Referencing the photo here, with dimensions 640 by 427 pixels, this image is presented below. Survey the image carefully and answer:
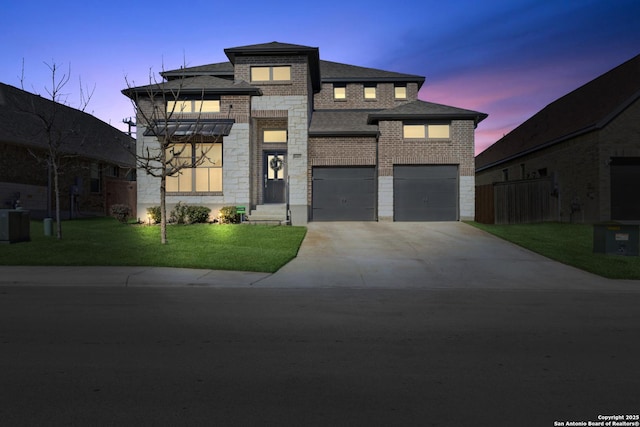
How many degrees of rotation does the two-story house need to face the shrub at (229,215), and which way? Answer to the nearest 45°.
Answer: approximately 45° to its right

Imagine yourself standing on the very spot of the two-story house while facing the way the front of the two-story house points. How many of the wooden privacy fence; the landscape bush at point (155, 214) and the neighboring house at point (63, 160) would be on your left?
1

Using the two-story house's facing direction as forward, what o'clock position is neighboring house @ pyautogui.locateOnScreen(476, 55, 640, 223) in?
The neighboring house is roughly at 9 o'clock from the two-story house.

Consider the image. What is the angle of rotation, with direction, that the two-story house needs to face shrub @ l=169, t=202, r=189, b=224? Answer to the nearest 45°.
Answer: approximately 90° to its right

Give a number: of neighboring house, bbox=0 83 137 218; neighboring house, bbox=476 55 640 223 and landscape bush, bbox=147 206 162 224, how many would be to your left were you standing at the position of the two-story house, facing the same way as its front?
1

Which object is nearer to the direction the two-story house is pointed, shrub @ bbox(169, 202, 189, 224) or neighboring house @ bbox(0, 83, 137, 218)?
the shrub

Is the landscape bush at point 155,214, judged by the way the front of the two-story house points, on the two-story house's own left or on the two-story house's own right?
on the two-story house's own right

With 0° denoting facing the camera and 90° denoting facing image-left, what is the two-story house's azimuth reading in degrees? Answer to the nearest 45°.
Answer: approximately 0°

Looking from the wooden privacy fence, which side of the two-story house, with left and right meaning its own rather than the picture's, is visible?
left
